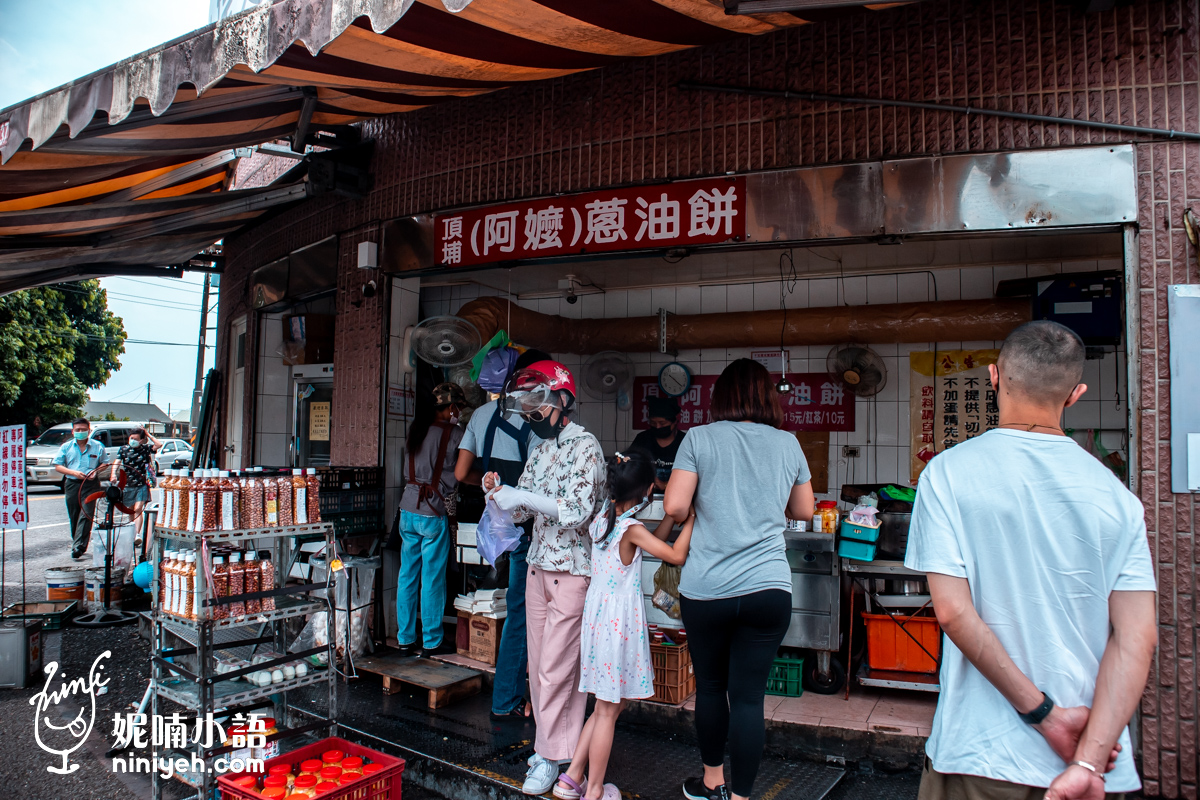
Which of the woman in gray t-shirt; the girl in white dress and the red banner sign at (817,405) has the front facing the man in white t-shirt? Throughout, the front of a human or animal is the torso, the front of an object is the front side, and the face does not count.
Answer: the red banner sign

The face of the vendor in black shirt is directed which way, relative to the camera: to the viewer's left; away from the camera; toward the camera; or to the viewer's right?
toward the camera

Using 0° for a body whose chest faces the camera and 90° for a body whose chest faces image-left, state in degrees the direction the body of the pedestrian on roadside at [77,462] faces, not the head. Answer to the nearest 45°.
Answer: approximately 0°

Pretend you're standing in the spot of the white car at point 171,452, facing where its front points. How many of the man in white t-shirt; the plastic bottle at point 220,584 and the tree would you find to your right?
1

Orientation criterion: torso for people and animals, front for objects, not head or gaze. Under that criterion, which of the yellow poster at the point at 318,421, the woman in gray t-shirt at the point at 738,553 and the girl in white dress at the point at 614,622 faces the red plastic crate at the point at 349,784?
the yellow poster

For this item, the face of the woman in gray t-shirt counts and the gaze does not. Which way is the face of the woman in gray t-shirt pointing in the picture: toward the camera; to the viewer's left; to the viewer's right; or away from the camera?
away from the camera

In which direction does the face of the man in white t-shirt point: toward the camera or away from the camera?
away from the camera

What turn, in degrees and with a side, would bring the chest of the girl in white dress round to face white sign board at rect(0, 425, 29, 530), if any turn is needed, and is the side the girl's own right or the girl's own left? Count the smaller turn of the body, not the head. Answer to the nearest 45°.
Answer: approximately 90° to the girl's own left

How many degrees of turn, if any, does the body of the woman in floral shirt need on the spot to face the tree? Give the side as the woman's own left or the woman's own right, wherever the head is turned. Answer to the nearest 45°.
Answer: approximately 90° to the woman's own right

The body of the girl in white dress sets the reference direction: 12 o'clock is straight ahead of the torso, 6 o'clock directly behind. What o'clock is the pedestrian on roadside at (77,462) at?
The pedestrian on roadside is roughly at 9 o'clock from the girl in white dress.

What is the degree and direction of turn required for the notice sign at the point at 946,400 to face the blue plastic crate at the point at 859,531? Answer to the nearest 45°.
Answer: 0° — it already faces it

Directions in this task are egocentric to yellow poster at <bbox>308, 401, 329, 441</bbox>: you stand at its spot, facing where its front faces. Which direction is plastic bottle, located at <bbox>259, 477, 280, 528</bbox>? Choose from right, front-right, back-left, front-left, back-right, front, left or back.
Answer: front

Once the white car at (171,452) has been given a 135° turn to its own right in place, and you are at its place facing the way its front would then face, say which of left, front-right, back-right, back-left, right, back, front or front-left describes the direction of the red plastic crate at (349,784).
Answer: back

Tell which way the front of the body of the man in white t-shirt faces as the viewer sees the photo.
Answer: away from the camera

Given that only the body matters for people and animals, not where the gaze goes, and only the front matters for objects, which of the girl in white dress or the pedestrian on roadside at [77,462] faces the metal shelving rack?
the pedestrian on roadside

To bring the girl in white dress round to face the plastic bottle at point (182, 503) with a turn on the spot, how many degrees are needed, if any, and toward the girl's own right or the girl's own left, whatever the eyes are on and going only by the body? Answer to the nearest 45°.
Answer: approximately 135° to the girl's own left

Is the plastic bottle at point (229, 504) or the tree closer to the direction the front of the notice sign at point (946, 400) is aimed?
the plastic bottle

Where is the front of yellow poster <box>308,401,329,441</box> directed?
toward the camera
